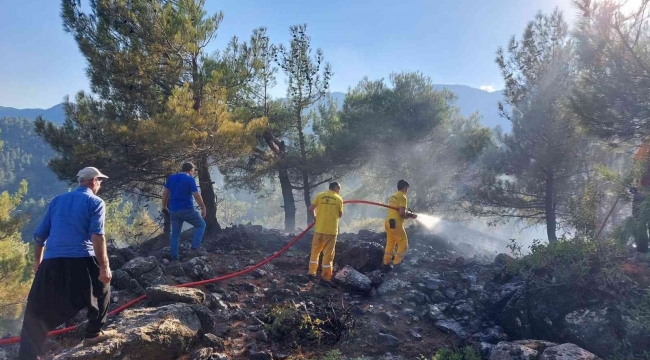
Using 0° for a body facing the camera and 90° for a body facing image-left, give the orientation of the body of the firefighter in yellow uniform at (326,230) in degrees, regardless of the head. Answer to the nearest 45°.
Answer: approximately 180°

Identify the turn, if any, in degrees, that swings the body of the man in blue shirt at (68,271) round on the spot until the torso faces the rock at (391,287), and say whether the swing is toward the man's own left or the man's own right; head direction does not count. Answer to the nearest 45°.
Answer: approximately 45° to the man's own right

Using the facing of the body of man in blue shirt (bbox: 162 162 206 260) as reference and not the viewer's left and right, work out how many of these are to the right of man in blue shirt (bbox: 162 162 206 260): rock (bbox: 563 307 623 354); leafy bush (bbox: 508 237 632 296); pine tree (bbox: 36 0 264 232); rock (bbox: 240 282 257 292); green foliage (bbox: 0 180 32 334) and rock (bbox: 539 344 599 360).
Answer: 4

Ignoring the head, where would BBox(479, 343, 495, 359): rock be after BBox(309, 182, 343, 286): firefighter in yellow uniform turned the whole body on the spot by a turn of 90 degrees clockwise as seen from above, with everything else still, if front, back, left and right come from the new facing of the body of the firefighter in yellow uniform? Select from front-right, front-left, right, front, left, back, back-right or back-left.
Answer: front-right

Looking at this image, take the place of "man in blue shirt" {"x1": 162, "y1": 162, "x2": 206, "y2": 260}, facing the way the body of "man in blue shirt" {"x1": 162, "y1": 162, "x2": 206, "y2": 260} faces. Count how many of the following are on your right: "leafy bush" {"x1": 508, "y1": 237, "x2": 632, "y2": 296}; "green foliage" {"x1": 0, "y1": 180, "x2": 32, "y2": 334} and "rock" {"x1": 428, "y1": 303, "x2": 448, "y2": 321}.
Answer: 2

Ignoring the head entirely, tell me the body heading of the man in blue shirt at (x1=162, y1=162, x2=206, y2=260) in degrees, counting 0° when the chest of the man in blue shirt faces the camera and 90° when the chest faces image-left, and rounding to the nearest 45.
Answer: approximately 225°

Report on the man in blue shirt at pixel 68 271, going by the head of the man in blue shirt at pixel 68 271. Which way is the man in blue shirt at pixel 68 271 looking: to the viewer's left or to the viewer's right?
to the viewer's right

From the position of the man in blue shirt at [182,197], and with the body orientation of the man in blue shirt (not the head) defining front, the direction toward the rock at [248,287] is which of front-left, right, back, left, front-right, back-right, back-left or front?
right

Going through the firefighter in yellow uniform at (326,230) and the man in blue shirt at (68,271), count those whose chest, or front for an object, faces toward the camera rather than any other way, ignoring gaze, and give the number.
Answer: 0

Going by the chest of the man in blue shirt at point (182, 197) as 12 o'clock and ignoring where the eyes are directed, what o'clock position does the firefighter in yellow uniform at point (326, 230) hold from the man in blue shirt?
The firefighter in yellow uniform is roughly at 2 o'clock from the man in blue shirt.

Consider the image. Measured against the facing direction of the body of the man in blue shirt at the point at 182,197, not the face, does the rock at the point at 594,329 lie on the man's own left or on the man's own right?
on the man's own right

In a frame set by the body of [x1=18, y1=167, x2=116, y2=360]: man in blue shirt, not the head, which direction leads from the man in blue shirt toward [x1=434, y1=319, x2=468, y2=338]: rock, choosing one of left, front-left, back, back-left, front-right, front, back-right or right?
front-right

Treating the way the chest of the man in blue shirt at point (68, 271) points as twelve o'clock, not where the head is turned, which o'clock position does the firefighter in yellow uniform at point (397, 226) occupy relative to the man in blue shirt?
The firefighter in yellow uniform is roughly at 1 o'clock from the man in blue shirt.

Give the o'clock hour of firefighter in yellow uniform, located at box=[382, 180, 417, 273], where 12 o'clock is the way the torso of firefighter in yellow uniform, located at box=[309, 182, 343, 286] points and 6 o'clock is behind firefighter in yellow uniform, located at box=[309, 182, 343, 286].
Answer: firefighter in yellow uniform, located at box=[382, 180, 417, 273] is roughly at 2 o'clock from firefighter in yellow uniform, located at box=[309, 182, 343, 286].

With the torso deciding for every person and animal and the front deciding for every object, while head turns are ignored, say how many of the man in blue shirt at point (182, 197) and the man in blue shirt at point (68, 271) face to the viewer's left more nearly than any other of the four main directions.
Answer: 0

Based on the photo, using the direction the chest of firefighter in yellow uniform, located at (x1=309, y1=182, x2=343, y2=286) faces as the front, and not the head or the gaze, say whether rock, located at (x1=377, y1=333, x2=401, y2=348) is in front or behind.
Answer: behind

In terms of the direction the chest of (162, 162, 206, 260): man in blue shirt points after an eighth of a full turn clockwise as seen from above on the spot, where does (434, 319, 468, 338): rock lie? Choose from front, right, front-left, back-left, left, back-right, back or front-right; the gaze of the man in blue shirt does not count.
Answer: front-right
